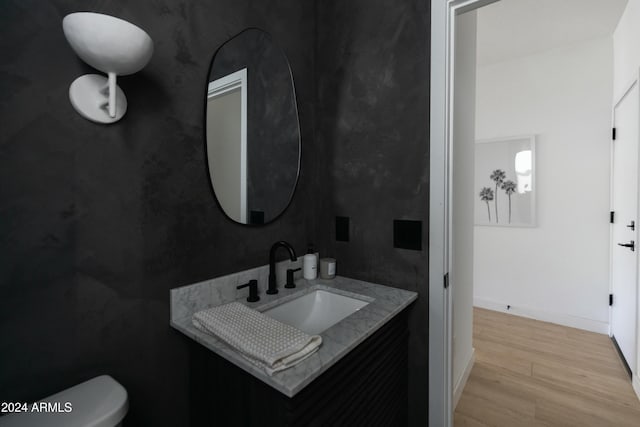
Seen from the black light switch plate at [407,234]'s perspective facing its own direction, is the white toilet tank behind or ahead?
ahead

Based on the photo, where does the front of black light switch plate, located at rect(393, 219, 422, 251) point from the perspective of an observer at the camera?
facing the viewer and to the left of the viewer

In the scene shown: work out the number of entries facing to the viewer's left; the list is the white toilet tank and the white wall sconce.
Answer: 0

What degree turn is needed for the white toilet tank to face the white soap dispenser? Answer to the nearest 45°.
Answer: approximately 45° to its left

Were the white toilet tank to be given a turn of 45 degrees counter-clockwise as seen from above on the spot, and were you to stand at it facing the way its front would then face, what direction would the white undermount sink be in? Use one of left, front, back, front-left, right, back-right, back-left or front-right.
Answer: front

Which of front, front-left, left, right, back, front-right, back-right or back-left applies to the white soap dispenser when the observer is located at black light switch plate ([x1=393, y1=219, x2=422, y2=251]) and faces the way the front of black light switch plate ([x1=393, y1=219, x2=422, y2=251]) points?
front-right

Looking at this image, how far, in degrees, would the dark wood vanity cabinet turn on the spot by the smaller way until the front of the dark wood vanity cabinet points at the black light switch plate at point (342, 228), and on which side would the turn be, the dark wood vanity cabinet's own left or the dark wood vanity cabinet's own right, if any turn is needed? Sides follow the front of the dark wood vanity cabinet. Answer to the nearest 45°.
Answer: approximately 135° to the dark wood vanity cabinet's own left

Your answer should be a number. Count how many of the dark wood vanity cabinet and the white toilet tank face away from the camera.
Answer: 0

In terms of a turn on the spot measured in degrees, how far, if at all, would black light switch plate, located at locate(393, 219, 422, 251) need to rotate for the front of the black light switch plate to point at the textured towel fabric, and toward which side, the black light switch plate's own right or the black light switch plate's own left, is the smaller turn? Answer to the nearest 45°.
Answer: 0° — it already faces it

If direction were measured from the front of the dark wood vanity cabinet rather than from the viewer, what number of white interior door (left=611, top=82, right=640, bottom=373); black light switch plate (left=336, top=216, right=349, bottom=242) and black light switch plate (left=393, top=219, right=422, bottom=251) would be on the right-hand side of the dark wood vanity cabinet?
0

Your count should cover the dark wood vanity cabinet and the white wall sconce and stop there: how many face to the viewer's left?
0

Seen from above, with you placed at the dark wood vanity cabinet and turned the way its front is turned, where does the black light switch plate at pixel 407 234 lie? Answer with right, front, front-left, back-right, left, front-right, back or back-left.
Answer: left

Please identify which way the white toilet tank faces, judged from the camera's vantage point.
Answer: facing the viewer and to the right of the viewer

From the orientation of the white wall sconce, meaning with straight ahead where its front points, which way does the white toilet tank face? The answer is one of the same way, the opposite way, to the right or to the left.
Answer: the same way
